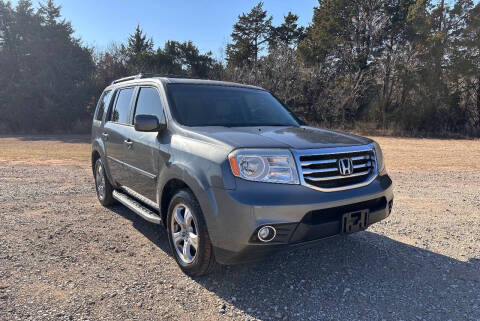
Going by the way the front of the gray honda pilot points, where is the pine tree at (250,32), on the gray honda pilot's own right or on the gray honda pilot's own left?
on the gray honda pilot's own left

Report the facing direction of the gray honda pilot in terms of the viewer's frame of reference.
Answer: facing the viewer and to the right of the viewer

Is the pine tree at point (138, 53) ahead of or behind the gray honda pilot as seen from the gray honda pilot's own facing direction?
behind

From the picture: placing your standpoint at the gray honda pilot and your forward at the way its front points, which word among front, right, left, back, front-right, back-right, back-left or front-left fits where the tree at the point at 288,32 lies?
back-left
